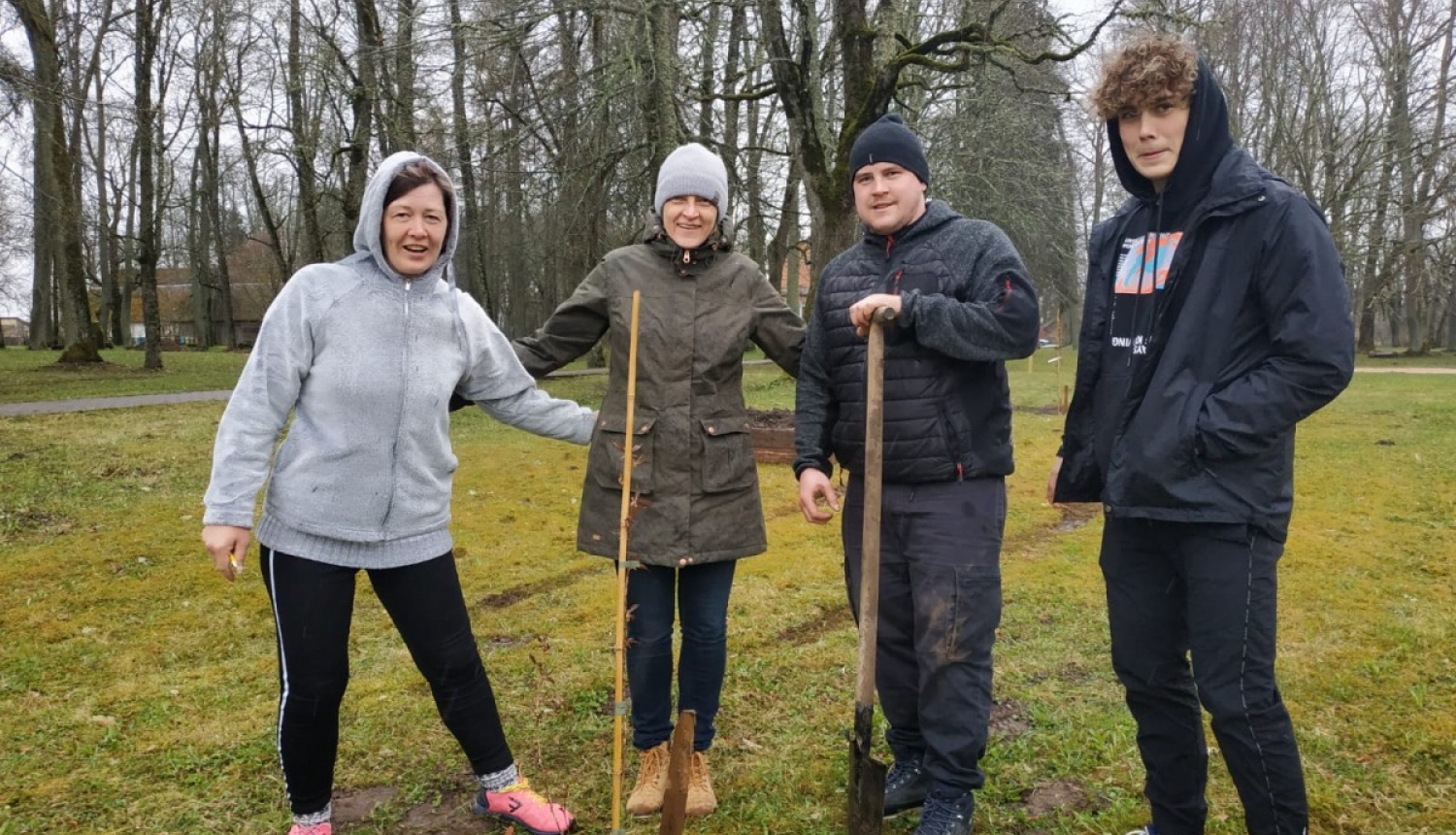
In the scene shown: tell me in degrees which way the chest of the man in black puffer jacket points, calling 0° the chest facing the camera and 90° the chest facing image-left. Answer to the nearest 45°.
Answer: approximately 45°

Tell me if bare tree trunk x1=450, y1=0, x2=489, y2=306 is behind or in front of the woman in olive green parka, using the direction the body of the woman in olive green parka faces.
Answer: behind

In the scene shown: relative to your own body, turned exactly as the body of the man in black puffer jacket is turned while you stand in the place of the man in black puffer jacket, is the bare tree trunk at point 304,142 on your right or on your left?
on your right

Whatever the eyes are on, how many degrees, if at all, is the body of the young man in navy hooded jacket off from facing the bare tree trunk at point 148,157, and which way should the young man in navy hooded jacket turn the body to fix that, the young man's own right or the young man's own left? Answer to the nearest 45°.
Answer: approximately 90° to the young man's own right

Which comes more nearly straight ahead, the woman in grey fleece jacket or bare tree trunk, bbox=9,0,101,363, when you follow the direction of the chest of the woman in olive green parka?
the woman in grey fleece jacket

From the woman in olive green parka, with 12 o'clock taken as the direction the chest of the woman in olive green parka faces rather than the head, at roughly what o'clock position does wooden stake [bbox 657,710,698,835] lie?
The wooden stake is roughly at 12 o'clock from the woman in olive green parka.

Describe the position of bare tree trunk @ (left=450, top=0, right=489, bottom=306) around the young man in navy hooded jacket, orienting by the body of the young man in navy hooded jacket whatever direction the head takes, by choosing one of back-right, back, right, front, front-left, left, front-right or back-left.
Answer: right

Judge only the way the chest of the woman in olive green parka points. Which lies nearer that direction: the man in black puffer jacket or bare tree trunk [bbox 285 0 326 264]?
the man in black puffer jacket

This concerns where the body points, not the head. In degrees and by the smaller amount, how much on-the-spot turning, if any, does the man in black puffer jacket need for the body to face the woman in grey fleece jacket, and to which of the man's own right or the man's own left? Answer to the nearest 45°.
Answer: approximately 45° to the man's own right

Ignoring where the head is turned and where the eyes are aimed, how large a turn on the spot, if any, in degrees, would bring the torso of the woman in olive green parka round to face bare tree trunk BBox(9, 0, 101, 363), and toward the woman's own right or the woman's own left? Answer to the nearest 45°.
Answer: approximately 135° to the woman's own right

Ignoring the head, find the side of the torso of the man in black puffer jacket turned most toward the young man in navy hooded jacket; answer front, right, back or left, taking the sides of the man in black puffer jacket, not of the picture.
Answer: left
